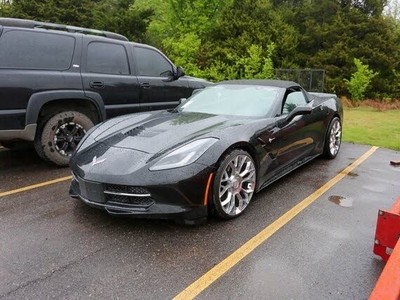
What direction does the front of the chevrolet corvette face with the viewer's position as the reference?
facing the viewer and to the left of the viewer

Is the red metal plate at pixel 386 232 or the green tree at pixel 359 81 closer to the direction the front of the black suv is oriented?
the green tree

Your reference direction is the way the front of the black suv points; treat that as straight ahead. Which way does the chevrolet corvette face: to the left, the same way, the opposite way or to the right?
the opposite way

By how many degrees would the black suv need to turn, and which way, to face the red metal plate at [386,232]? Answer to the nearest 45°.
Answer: approximately 90° to its right

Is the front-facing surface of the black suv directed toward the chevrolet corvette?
no

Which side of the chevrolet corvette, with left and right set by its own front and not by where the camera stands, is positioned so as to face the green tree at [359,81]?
back

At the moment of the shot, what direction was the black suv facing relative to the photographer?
facing away from the viewer and to the right of the viewer

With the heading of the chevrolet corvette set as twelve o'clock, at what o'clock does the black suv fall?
The black suv is roughly at 3 o'clock from the chevrolet corvette.

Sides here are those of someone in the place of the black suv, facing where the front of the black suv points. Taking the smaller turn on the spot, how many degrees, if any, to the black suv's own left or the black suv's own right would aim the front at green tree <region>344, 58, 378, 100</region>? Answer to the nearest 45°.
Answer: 0° — it already faces it

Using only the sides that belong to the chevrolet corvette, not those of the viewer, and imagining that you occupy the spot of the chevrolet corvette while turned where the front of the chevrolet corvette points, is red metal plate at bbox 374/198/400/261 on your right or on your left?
on your left
